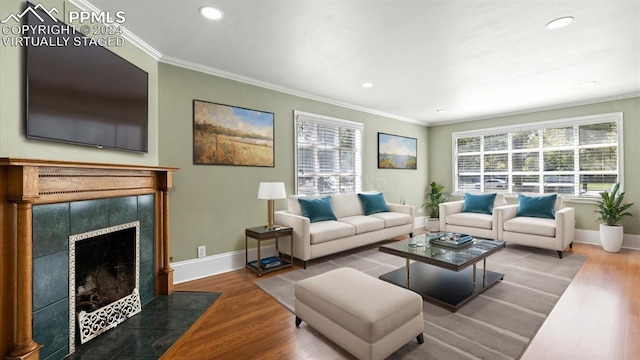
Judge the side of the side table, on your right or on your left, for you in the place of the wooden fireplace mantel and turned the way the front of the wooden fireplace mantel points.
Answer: on your left

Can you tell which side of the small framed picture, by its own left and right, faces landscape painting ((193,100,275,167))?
right

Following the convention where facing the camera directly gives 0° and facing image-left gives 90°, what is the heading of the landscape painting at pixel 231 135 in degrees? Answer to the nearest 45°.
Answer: approximately 315°

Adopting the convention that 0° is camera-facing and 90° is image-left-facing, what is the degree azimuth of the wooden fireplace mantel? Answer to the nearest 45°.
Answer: approximately 315°

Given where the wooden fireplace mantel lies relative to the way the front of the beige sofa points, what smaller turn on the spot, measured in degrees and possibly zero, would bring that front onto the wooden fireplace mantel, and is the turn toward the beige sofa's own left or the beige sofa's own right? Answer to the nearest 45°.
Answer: approximately 90° to the beige sofa's own right
